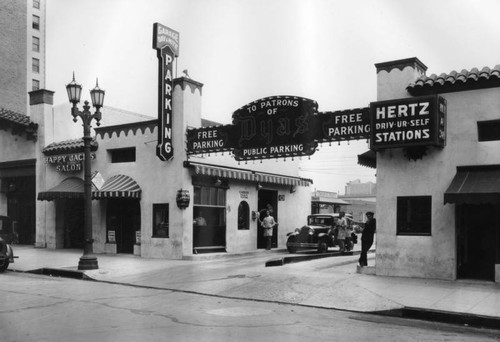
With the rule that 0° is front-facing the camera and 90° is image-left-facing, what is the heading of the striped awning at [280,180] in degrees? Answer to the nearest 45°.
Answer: approximately 315°

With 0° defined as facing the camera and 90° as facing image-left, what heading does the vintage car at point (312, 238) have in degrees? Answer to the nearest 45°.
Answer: approximately 45°

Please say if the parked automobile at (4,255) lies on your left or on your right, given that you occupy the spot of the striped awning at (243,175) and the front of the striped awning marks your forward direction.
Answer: on your right

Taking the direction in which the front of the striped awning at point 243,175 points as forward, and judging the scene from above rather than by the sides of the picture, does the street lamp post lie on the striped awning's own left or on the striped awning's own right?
on the striped awning's own right

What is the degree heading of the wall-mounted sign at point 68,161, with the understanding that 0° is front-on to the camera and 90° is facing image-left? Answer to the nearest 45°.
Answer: approximately 0°

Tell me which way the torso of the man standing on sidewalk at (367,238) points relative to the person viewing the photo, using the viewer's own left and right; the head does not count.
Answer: facing to the left of the viewer

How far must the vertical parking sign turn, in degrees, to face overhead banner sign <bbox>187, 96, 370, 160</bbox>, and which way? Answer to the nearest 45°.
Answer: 0° — it already faces it

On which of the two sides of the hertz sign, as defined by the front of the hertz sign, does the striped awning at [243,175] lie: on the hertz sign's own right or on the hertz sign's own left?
on the hertz sign's own right

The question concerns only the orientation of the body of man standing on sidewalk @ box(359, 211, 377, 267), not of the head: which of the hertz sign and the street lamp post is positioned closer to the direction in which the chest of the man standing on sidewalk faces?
the street lamp post

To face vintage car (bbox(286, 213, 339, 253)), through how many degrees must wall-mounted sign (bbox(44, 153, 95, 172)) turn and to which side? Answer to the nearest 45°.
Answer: approximately 90° to its left
